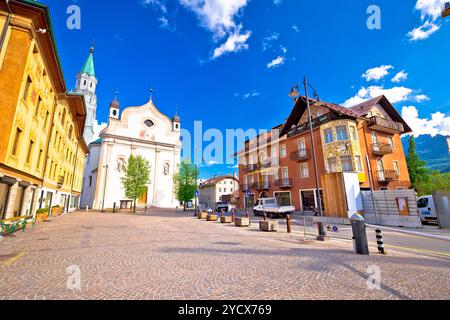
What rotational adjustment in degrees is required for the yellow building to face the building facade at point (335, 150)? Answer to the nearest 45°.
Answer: approximately 45° to its left

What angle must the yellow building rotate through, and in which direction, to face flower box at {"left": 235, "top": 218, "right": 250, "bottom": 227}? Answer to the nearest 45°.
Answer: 0° — it already faces it

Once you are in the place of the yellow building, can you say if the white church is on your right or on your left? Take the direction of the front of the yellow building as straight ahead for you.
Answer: on your left

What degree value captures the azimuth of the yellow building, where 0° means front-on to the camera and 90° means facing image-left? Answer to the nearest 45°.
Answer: approximately 315°

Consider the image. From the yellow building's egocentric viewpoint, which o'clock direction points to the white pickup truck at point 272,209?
The white pickup truck is roughly at 11 o'clock from the yellow building.

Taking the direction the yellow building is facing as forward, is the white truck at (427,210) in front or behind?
in front

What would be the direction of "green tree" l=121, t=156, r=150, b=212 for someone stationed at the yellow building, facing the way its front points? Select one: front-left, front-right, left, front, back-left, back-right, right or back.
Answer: left

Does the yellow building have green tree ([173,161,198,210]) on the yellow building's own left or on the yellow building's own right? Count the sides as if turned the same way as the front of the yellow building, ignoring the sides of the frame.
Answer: on the yellow building's own left
